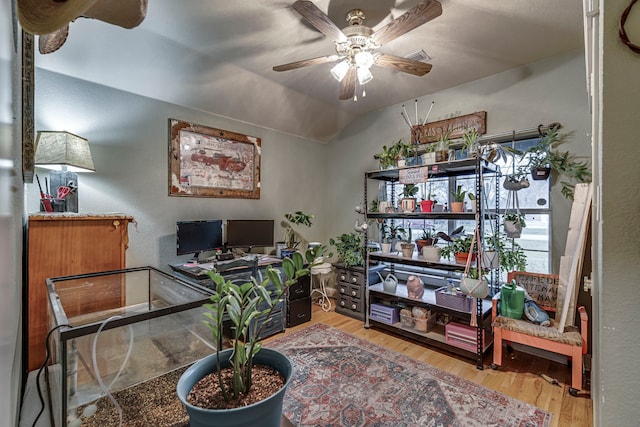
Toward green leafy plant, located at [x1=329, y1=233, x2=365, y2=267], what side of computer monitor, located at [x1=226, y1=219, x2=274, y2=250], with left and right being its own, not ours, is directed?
left

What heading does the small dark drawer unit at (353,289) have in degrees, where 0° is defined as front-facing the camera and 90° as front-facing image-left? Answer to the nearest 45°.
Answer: approximately 45°

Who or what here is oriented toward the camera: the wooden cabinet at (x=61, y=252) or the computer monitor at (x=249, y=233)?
the computer monitor

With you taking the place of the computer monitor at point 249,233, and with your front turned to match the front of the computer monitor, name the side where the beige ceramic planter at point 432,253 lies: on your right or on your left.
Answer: on your left

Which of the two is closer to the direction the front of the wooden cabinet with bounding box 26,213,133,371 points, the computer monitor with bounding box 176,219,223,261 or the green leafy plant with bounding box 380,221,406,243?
the green leafy plant

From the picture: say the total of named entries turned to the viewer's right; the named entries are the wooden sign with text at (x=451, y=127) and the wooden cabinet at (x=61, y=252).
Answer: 1

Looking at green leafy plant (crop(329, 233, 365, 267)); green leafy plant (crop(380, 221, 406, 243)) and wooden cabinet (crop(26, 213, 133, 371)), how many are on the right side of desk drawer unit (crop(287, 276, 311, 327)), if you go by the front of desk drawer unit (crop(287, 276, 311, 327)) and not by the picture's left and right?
1

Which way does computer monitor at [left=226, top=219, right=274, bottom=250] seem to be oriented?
toward the camera

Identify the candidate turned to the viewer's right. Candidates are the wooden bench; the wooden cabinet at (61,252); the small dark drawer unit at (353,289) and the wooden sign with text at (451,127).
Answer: the wooden cabinet

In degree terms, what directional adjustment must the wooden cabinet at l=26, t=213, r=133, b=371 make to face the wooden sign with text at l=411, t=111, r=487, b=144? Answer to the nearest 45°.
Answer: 0° — it already faces it

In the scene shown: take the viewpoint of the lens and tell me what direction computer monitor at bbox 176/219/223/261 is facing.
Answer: facing the viewer and to the right of the viewer

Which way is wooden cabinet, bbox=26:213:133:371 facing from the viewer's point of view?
to the viewer's right

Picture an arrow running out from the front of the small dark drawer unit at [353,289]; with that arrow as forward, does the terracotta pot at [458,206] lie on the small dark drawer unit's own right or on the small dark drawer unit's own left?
on the small dark drawer unit's own left

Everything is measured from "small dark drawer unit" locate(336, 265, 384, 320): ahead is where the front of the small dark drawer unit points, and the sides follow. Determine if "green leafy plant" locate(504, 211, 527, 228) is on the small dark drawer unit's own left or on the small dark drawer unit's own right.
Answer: on the small dark drawer unit's own left

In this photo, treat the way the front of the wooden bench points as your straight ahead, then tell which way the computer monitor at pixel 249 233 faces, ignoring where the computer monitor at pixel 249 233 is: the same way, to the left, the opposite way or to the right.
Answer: to the left

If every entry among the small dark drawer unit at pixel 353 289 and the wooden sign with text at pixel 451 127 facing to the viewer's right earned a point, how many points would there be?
0

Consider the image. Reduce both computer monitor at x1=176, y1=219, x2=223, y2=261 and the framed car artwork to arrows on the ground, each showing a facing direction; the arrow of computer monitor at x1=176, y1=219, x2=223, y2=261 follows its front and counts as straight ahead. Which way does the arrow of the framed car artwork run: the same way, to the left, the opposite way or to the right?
the same way
